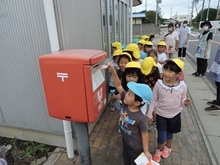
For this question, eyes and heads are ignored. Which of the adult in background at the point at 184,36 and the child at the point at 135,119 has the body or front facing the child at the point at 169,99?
the adult in background

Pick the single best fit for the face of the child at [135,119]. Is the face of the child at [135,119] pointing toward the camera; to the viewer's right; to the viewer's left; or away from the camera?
to the viewer's left

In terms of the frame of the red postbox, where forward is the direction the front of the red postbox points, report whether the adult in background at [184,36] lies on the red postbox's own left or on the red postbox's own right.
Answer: on the red postbox's own left

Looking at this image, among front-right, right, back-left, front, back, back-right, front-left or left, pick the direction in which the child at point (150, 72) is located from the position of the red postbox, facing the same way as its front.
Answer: left

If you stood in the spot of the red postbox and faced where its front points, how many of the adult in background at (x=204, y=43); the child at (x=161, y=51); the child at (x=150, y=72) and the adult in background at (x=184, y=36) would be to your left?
4

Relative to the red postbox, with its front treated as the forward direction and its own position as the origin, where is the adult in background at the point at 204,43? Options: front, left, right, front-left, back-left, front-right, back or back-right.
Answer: left

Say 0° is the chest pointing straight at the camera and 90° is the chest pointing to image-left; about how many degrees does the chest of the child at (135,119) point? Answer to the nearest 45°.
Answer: approximately 45°

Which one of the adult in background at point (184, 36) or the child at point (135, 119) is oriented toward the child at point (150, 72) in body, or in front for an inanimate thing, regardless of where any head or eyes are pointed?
the adult in background

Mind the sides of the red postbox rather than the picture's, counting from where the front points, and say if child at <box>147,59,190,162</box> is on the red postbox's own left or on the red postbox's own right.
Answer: on the red postbox's own left

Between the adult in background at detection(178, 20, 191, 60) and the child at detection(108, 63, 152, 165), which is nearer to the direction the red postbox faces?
the child

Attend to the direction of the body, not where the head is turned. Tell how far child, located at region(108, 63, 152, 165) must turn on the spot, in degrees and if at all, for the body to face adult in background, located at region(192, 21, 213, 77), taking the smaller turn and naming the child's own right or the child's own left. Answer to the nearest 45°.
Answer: approximately 180°

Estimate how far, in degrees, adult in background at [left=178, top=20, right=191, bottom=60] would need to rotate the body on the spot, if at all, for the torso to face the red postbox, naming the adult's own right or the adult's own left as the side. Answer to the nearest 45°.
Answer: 0° — they already face it
